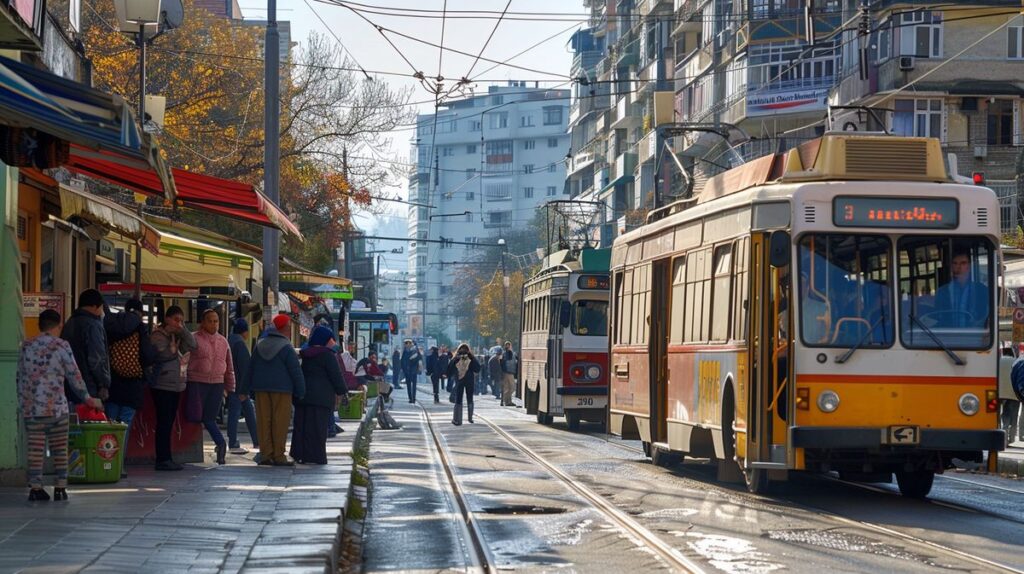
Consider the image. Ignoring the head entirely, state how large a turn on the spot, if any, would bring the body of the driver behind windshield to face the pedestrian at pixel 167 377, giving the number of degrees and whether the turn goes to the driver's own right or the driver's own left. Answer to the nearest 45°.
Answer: approximately 90° to the driver's own right

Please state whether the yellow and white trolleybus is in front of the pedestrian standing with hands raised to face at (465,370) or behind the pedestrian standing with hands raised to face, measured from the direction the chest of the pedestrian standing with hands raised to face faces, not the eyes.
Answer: in front

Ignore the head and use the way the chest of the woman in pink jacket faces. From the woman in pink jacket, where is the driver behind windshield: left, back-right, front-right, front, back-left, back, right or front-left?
front-left

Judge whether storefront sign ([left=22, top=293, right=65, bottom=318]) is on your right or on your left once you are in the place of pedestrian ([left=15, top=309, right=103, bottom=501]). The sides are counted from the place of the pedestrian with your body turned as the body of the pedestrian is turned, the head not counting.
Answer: on your left

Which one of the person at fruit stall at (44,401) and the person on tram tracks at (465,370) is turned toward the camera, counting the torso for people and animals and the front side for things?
the person on tram tracks at (465,370)

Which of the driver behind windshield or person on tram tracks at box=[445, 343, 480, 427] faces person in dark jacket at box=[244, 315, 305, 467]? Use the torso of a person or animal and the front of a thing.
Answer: person on tram tracks at box=[445, 343, 480, 427]

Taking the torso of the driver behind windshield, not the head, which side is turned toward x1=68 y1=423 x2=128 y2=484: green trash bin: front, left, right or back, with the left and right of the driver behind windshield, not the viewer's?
right

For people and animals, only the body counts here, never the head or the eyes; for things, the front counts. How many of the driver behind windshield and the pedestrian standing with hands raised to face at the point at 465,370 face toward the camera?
2

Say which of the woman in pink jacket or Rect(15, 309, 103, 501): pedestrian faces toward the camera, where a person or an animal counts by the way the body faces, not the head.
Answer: the woman in pink jacket

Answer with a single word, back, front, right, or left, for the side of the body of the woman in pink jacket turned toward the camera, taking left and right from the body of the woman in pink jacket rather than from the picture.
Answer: front

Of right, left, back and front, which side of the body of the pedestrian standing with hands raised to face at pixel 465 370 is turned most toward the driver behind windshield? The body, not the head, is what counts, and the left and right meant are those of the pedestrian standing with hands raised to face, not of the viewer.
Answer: front

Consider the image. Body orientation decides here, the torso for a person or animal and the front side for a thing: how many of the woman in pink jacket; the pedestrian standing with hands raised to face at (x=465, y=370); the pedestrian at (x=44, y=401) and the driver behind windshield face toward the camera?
3

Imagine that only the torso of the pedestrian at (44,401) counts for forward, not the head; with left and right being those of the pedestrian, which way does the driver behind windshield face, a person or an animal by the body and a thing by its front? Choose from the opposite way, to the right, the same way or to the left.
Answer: the opposite way

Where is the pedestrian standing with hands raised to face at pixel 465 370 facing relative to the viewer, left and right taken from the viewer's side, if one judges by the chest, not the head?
facing the viewer

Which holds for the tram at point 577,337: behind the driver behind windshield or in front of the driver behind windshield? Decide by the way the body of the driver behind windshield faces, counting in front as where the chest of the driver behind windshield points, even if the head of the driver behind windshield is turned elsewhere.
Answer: behind

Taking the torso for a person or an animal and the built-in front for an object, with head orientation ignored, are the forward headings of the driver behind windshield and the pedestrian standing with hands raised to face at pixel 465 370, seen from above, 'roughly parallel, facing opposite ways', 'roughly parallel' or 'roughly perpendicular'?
roughly parallel
